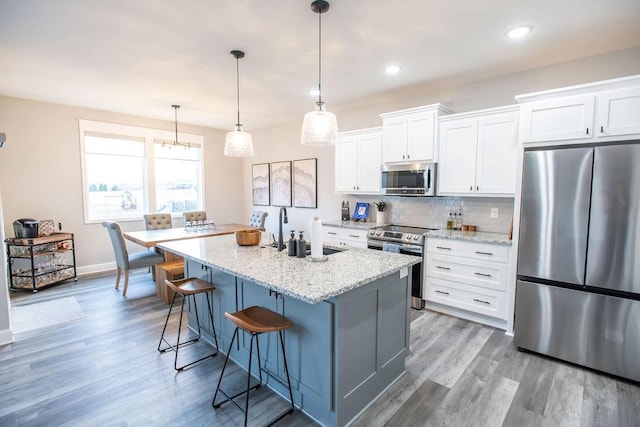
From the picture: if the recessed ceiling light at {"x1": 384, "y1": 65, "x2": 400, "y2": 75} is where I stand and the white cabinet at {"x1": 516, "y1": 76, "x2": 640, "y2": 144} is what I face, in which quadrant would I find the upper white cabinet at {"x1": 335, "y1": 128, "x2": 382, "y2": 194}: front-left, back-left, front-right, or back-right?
back-left

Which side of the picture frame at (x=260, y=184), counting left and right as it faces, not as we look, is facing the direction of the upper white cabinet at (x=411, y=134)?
left

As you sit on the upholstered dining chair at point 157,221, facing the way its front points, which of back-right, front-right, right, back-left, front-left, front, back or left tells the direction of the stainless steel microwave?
front-left

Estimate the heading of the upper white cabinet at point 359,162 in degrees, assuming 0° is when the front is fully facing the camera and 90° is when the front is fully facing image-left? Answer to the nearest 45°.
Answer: approximately 45°

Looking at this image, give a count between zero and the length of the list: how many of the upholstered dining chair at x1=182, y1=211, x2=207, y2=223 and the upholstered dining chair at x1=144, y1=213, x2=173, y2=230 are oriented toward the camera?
2

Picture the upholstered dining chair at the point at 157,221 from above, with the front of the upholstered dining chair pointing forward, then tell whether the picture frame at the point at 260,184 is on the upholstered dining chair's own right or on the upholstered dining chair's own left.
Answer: on the upholstered dining chair's own left

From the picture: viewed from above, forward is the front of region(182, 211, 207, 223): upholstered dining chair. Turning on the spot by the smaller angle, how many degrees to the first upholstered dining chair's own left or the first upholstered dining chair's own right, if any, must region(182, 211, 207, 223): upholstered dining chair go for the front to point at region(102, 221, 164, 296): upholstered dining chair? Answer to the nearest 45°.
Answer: approximately 45° to the first upholstered dining chair's own right

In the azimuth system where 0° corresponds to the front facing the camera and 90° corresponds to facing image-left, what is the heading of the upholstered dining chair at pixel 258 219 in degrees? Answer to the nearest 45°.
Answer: approximately 45°

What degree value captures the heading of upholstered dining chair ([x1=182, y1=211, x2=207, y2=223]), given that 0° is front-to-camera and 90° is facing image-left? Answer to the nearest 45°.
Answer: approximately 0°
